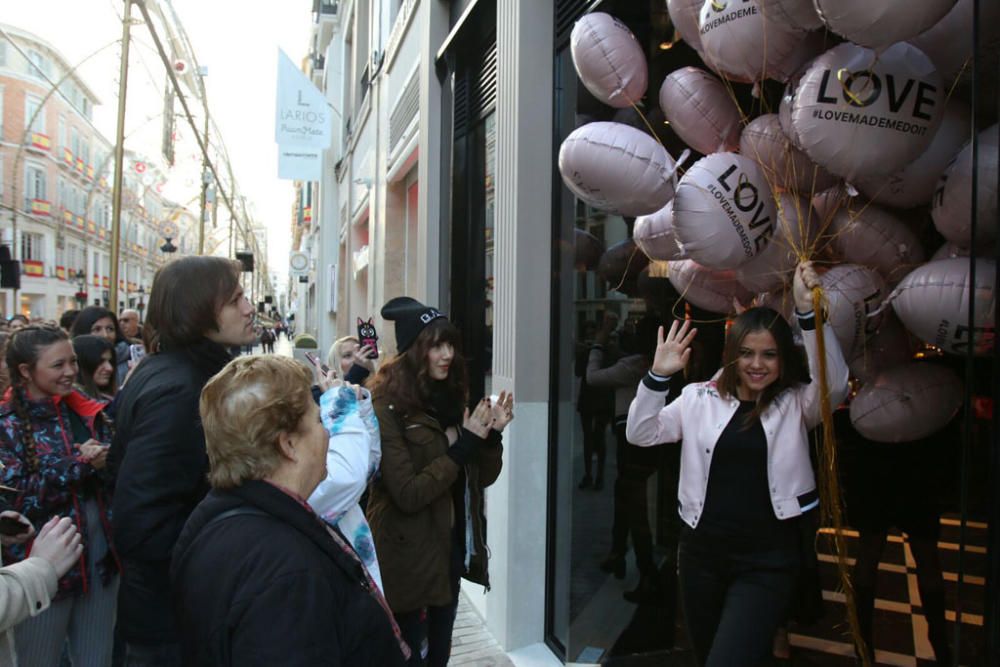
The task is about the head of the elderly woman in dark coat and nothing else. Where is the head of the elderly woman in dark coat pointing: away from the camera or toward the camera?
away from the camera

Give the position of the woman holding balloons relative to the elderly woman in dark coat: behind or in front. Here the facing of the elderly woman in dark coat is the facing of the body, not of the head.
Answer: in front

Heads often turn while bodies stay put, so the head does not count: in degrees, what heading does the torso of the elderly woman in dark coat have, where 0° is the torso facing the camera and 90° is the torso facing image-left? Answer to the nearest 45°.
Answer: approximately 270°

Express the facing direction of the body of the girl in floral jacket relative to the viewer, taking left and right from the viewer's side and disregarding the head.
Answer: facing the viewer and to the right of the viewer

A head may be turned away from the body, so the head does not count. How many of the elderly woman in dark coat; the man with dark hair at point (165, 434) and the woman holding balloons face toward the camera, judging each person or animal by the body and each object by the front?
1

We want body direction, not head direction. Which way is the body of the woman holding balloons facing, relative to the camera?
toward the camera

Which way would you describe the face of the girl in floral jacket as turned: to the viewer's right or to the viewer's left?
to the viewer's right

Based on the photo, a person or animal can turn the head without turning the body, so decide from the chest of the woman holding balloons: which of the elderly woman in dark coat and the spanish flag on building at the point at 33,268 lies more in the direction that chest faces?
the elderly woman in dark coat

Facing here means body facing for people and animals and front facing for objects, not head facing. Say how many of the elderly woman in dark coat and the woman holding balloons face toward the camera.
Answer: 1

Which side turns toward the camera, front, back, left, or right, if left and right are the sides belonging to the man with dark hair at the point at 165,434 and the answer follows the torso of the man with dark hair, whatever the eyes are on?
right

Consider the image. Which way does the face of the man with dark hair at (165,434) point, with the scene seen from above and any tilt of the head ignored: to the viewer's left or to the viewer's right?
to the viewer's right
